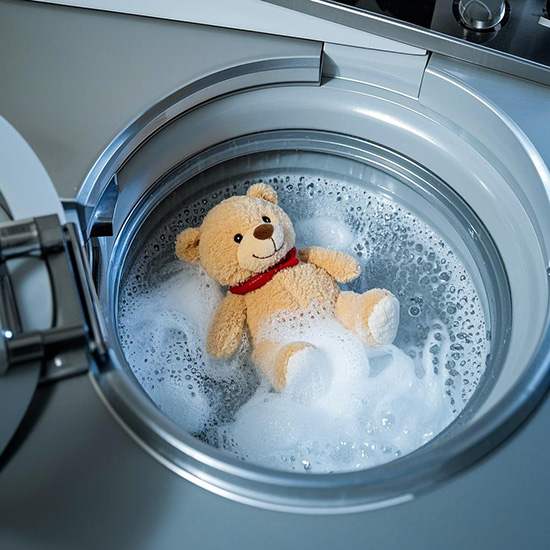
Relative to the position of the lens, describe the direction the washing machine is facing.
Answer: facing the viewer
